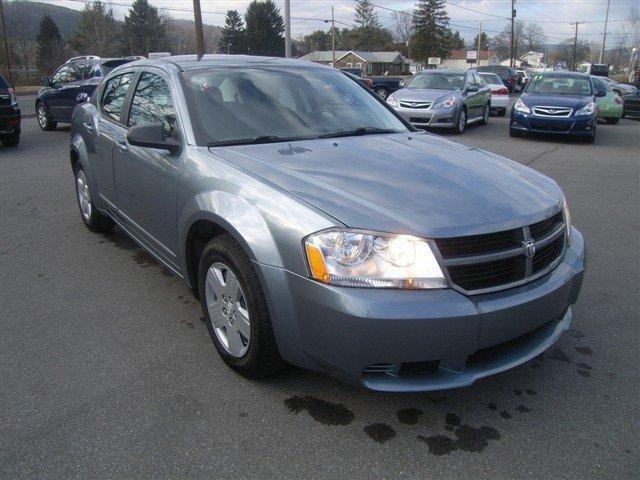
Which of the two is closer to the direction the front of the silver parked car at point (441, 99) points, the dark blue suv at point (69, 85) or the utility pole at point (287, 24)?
the dark blue suv

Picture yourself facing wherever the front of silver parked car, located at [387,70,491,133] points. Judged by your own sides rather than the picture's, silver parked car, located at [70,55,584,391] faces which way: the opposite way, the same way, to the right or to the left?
to the left

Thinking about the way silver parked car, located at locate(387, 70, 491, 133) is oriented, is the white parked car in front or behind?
behind

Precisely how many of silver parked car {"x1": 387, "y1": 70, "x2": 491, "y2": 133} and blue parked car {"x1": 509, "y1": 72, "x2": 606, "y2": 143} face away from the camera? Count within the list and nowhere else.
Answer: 0

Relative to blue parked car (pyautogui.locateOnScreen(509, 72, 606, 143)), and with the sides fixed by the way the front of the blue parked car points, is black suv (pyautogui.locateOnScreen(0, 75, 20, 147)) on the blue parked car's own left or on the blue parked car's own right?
on the blue parked car's own right

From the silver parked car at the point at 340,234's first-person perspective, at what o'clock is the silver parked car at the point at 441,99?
the silver parked car at the point at 441,99 is roughly at 8 o'clock from the silver parked car at the point at 340,234.

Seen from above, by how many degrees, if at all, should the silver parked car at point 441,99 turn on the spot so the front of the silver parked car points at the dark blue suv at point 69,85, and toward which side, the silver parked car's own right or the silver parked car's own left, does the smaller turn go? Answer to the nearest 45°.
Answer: approximately 45° to the silver parked car's own right

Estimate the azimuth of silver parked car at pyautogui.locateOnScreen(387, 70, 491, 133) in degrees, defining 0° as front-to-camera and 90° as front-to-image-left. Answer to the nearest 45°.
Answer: approximately 45°

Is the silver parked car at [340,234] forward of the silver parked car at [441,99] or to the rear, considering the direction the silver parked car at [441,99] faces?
forward

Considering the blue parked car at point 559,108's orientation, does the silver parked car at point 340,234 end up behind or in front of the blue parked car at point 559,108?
in front

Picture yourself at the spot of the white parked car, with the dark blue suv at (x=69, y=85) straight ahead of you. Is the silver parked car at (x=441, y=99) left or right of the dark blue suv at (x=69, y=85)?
left

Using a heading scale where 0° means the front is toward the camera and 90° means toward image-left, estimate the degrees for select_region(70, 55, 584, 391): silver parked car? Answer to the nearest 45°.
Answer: approximately 315°

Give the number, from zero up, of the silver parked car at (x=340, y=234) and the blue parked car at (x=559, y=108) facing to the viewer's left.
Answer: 0

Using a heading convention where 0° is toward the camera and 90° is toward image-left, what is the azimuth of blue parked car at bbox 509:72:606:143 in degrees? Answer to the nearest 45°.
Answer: approximately 0°

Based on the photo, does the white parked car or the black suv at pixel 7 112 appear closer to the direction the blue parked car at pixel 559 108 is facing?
the black suv
